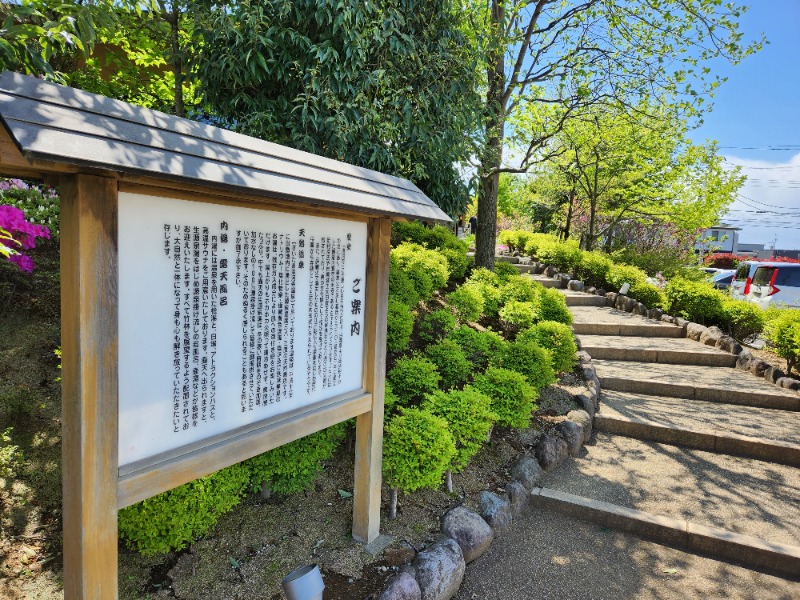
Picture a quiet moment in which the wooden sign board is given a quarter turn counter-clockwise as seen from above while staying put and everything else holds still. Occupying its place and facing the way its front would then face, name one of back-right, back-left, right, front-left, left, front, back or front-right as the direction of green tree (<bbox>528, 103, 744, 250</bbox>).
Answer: front

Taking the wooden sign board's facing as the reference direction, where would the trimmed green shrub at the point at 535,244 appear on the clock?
The trimmed green shrub is roughly at 9 o'clock from the wooden sign board.

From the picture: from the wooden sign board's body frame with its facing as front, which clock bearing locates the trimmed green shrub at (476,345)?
The trimmed green shrub is roughly at 9 o'clock from the wooden sign board.

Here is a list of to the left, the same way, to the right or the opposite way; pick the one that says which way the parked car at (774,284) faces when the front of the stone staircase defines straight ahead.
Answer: the opposite way

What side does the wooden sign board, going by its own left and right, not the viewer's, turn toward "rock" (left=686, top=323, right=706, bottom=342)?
left

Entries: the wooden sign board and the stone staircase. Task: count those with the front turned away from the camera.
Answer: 0

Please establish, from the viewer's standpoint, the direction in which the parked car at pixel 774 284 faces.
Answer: facing away from the viewer and to the right of the viewer

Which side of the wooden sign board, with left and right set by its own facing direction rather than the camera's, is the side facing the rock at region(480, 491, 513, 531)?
left

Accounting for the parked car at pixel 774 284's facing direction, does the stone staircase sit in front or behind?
behind

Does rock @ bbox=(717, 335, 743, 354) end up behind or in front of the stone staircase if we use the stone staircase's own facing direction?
behind

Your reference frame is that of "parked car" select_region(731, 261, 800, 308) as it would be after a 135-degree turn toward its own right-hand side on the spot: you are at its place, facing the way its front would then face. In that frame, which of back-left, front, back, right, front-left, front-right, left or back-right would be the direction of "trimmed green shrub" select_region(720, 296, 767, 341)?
front

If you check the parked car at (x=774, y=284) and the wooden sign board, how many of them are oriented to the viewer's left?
0

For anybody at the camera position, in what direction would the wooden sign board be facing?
facing the viewer and to the right of the viewer
